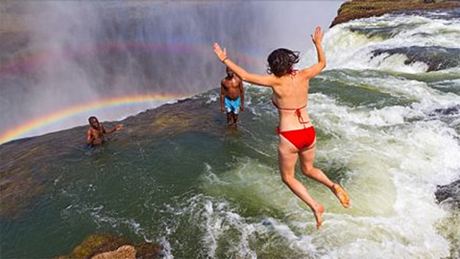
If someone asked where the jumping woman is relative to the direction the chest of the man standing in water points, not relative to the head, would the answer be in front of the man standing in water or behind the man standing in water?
in front

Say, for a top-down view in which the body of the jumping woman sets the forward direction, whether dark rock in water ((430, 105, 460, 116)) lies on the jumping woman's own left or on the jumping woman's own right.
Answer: on the jumping woman's own right

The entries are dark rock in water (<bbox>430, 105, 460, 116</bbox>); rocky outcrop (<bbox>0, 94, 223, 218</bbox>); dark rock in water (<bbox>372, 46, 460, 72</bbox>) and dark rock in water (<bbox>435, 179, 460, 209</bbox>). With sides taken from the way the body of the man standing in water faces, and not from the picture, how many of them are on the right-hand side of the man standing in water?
1

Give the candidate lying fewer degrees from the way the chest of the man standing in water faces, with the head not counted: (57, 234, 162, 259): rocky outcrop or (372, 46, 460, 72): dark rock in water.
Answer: the rocky outcrop

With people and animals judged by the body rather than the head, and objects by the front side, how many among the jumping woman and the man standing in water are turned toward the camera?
1

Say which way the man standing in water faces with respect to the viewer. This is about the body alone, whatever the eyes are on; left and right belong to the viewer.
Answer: facing the viewer

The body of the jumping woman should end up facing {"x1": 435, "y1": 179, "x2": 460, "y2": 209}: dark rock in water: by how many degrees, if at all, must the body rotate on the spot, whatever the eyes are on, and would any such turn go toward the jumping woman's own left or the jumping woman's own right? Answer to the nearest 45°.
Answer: approximately 90° to the jumping woman's own right

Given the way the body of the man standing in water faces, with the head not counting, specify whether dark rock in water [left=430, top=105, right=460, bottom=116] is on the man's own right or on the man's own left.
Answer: on the man's own left

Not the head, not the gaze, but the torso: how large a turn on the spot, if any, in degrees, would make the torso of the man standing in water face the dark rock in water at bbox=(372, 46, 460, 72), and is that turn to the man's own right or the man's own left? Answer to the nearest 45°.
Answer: approximately 135° to the man's own left

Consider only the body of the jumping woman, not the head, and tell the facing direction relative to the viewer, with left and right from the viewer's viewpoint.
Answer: facing away from the viewer and to the left of the viewer

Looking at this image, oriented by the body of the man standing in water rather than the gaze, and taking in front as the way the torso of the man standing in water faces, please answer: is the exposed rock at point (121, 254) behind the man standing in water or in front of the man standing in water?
in front

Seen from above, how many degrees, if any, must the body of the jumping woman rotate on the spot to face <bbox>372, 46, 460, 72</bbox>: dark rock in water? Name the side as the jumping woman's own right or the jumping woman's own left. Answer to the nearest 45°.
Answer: approximately 90° to the jumping woman's own right

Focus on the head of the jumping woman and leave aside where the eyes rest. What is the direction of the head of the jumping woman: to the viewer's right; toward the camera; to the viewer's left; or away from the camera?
away from the camera

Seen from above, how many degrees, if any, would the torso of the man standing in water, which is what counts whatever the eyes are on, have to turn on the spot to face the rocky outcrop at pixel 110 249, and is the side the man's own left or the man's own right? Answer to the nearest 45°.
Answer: approximately 45° to the man's own right
